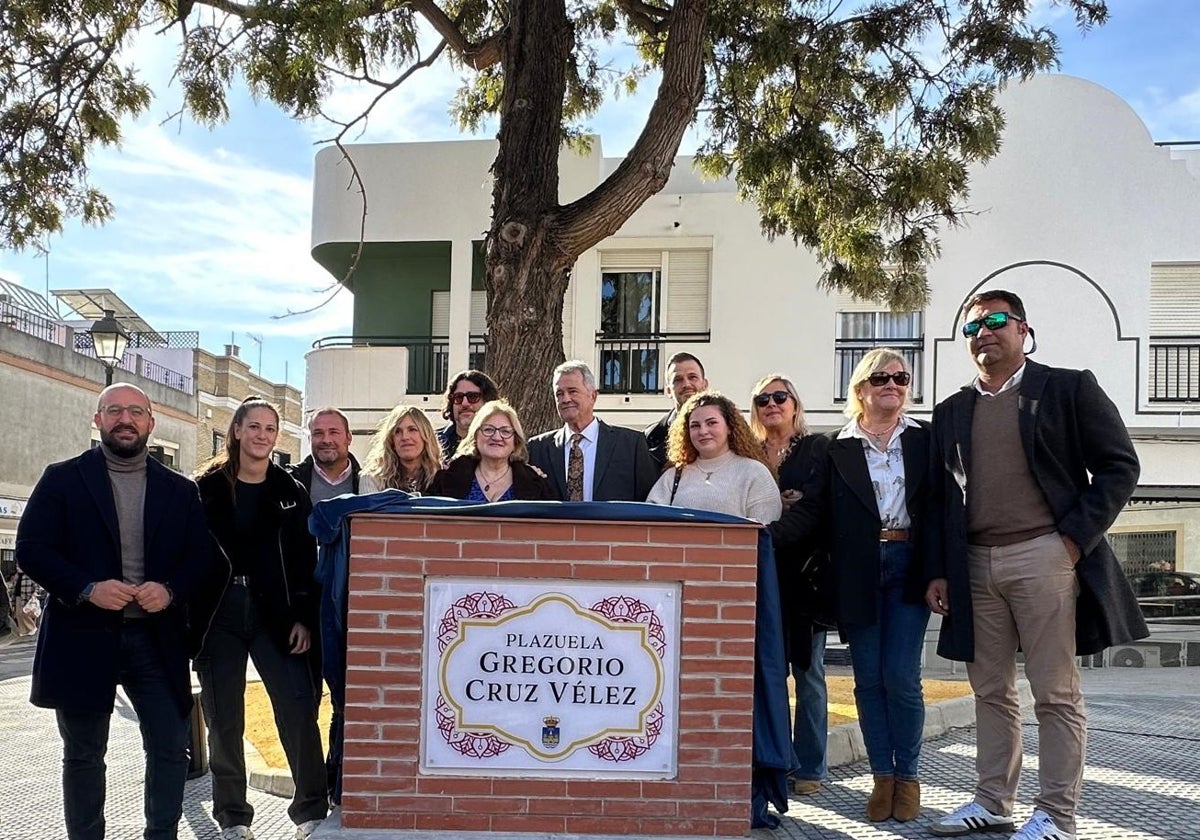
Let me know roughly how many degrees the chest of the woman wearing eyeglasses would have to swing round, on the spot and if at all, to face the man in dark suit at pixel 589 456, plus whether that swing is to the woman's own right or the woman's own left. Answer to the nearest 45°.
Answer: approximately 135° to the woman's own left

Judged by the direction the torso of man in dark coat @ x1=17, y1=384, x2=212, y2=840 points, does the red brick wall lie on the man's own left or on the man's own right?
on the man's own left

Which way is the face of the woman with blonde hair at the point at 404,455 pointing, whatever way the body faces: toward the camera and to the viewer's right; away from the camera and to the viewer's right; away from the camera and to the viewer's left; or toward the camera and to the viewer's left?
toward the camera and to the viewer's right

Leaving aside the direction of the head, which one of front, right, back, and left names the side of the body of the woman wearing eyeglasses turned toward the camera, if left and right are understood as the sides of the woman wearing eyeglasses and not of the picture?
front

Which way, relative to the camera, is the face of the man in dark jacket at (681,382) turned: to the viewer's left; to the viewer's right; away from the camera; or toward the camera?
toward the camera

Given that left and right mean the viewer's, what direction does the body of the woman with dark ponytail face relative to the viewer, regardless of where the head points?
facing the viewer

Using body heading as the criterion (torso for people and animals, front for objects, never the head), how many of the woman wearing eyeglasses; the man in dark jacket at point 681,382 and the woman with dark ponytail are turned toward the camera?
3

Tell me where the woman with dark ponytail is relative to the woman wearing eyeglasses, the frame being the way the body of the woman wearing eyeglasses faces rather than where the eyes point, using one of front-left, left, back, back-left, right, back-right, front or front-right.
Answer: right

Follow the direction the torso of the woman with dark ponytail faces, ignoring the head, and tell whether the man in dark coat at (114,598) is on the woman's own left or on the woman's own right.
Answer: on the woman's own right

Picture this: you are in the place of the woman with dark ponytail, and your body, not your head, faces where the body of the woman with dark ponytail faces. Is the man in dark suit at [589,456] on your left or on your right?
on your left

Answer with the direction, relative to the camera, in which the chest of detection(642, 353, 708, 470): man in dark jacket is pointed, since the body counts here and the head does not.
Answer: toward the camera

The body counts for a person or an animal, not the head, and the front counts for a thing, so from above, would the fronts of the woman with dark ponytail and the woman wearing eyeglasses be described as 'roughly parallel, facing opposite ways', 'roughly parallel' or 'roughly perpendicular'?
roughly parallel
